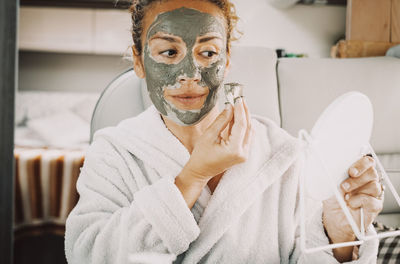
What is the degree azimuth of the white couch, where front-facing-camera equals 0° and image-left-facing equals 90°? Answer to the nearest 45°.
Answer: approximately 0°
